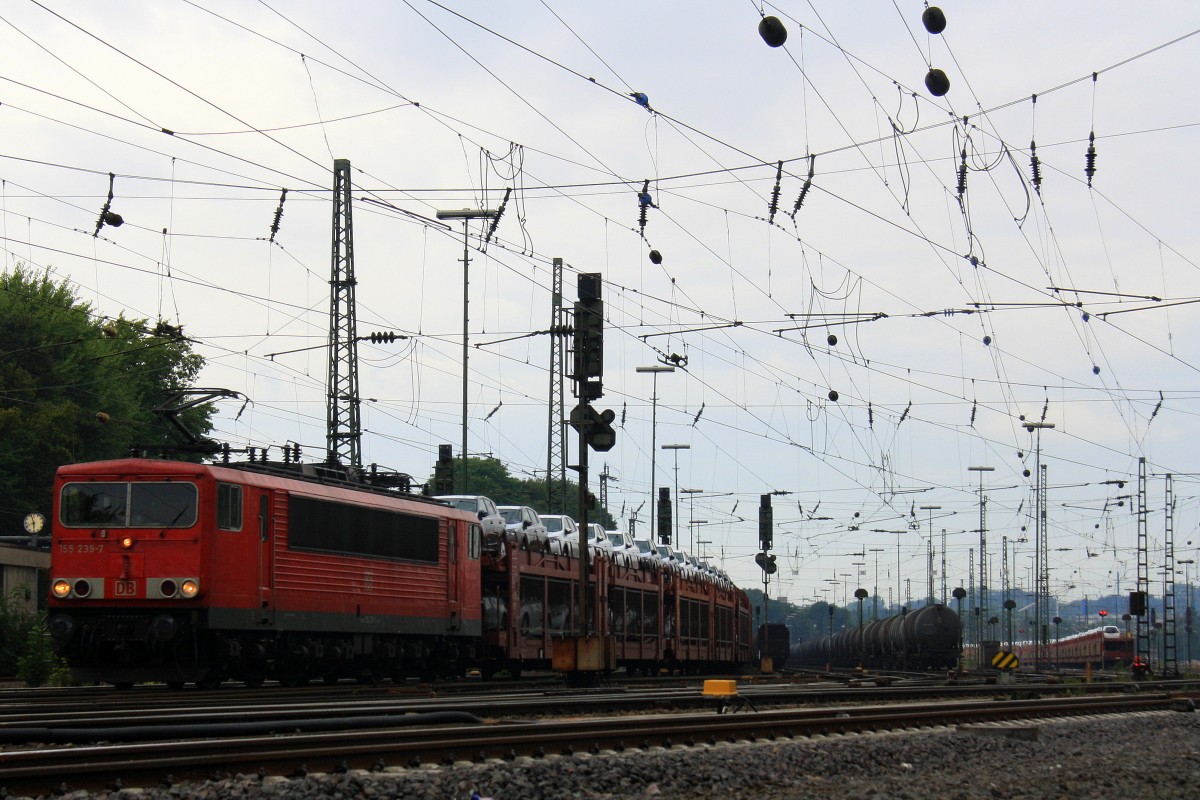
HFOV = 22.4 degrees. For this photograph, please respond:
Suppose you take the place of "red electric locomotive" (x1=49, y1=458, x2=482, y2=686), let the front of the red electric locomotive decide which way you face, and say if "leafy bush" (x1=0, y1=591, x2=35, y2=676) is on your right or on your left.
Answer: on your right

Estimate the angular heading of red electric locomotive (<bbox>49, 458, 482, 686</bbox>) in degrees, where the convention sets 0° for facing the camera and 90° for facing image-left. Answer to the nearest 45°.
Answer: approximately 45°

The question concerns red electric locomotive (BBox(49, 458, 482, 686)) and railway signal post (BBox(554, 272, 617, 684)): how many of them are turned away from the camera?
1

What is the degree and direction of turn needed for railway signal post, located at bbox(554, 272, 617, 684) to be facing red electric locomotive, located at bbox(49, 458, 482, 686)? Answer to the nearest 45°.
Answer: approximately 135° to its left

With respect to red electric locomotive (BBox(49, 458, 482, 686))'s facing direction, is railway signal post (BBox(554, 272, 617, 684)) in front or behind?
behind

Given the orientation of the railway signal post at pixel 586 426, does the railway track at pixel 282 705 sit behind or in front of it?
behind

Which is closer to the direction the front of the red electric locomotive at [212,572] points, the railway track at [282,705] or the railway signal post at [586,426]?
the railway track

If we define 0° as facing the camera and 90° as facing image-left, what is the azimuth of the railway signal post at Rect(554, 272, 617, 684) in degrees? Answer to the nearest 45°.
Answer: approximately 180°

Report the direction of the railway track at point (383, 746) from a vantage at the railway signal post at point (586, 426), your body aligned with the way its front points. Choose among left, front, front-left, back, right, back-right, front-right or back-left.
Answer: back

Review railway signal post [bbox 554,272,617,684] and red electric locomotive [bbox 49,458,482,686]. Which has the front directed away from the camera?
the railway signal post

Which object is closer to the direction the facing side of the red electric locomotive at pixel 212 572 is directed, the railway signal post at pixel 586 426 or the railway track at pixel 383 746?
the railway track
